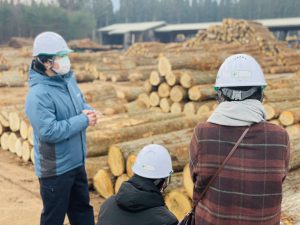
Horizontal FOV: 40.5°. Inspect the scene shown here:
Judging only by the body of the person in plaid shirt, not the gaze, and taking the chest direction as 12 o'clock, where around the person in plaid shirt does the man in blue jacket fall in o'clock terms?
The man in blue jacket is roughly at 10 o'clock from the person in plaid shirt.

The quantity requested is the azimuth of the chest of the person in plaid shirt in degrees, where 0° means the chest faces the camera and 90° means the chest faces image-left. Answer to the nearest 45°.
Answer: approximately 180°

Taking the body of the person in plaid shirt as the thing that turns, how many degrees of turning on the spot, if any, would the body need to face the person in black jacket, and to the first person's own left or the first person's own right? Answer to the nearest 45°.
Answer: approximately 90° to the first person's own left

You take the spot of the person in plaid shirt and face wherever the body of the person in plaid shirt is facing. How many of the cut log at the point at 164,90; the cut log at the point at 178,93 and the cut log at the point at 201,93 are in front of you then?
3

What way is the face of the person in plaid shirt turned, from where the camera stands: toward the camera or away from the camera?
away from the camera

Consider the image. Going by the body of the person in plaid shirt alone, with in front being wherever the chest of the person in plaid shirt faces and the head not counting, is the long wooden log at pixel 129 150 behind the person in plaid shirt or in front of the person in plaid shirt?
in front

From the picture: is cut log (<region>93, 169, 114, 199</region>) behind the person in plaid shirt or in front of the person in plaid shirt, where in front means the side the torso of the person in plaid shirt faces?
in front

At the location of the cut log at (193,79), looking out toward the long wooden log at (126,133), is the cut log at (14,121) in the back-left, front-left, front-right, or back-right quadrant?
front-right

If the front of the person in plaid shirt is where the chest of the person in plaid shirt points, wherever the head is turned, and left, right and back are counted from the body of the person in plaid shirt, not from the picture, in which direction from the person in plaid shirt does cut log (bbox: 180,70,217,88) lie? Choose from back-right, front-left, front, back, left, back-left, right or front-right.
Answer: front

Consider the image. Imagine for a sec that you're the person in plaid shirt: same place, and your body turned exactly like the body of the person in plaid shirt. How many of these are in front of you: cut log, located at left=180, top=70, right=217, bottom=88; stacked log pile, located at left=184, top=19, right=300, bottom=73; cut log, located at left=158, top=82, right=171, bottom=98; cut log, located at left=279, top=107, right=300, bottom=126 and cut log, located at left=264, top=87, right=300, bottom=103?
5

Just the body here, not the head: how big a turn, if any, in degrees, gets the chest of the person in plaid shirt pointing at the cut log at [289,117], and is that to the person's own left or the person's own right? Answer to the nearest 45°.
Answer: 0° — they already face it

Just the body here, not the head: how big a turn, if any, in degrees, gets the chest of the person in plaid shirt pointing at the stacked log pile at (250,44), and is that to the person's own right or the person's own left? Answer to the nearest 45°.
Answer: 0° — they already face it

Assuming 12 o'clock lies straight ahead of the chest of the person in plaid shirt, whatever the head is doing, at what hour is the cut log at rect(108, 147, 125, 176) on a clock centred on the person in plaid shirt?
The cut log is roughly at 11 o'clock from the person in plaid shirt.
